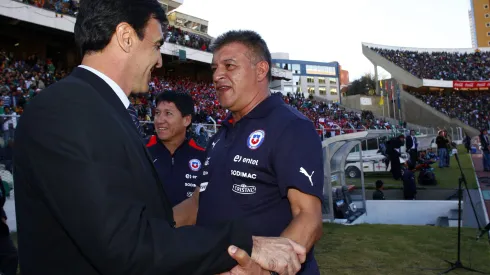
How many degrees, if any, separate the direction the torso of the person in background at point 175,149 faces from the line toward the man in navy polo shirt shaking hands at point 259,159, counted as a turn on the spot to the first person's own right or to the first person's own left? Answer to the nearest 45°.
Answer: approximately 45° to the first person's own left

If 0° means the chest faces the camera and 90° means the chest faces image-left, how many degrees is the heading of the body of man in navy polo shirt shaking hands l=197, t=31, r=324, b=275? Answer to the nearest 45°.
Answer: approximately 45°

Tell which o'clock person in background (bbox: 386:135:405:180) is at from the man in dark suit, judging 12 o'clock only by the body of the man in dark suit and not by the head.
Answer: The person in background is roughly at 10 o'clock from the man in dark suit.

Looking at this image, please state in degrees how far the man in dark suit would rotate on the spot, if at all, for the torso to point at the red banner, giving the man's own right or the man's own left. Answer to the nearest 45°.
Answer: approximately 45° to the man's own left

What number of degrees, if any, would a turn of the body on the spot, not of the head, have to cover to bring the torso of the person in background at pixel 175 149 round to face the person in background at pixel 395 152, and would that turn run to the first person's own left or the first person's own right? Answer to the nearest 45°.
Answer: approximately 180°

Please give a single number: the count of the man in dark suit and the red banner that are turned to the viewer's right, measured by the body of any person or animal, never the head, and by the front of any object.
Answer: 1

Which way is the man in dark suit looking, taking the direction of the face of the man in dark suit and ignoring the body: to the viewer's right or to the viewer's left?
to the viewer's right

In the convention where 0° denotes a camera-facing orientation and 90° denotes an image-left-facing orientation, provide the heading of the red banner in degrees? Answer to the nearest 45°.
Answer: approximately 0°

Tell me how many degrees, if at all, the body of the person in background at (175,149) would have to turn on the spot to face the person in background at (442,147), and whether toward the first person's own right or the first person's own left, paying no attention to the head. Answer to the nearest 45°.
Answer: approximately 180°
